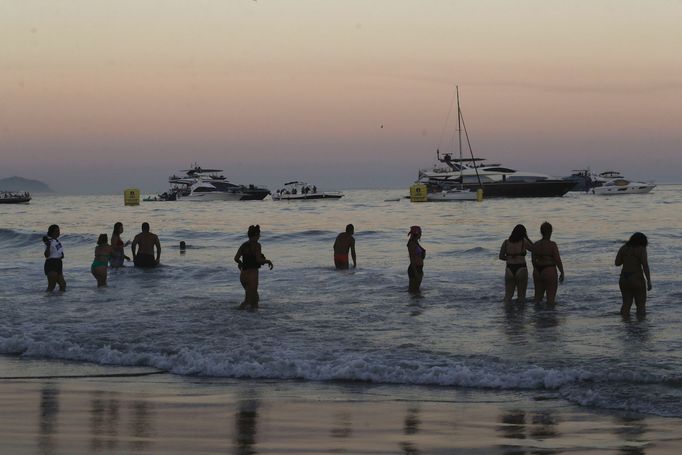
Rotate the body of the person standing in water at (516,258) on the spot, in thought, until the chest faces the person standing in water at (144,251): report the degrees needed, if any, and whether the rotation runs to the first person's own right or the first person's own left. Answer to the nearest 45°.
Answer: approximately 45° to the first person's own left

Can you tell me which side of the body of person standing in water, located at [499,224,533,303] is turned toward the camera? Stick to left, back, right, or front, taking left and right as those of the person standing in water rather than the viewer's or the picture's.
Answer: back

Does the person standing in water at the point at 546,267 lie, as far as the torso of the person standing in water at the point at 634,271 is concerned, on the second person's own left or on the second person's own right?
on the second person's own left

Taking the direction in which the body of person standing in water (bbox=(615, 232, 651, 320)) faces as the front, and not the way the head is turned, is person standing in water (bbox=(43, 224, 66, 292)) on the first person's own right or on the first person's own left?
on the first person's own left

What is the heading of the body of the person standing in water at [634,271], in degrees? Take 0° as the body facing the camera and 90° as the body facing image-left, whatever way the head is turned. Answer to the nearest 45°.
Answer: approximately 180°

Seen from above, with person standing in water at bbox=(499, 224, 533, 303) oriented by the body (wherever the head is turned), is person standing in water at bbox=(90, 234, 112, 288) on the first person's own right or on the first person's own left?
on the first person's own left

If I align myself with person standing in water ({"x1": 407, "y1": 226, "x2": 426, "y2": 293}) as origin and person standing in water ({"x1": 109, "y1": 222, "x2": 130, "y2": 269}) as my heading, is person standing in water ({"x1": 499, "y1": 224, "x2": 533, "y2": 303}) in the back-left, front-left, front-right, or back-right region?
back-left
